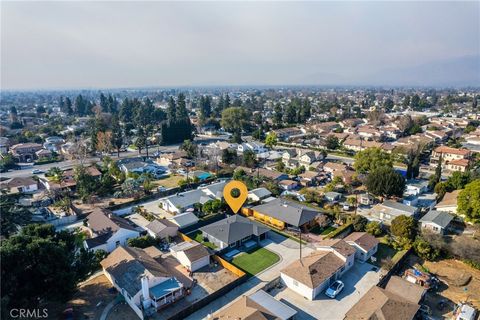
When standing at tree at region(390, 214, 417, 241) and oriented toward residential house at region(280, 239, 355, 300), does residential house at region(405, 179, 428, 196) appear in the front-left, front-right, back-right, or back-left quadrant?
back-right

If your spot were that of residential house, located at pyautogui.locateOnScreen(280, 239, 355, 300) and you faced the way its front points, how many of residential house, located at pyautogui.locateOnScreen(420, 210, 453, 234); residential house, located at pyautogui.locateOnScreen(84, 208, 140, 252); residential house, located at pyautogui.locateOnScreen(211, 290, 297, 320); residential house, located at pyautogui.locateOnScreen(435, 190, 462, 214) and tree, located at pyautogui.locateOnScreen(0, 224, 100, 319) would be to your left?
2

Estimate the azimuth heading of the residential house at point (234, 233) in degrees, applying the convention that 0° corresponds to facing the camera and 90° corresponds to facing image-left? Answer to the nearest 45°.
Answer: approximately 315°

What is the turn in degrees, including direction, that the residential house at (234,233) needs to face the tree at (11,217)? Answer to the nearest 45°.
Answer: approximately 135° to its right

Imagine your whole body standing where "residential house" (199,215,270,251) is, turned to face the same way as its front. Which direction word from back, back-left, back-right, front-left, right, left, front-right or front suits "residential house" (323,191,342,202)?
left

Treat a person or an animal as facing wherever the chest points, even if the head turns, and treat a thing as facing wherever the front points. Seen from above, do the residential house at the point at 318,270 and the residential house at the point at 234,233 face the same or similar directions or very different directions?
same or similar directions

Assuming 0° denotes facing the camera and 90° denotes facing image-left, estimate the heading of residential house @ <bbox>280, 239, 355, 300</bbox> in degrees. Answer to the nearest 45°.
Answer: approximately 315°

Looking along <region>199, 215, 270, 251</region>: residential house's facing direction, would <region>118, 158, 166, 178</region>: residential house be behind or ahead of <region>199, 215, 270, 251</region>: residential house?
behind

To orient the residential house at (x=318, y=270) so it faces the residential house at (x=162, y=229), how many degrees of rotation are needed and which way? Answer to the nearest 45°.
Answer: approximately 135° to its right

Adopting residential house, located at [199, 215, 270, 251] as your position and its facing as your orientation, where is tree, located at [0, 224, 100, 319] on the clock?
The tree is roughly at 3 o'clock from the residential house.

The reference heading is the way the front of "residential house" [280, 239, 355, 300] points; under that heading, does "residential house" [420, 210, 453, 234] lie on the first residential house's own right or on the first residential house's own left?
on the first residential house's own left

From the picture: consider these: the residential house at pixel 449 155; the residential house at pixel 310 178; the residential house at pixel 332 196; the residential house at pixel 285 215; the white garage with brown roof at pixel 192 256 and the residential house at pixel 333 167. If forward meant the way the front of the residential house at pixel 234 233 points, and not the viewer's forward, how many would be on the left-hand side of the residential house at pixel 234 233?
5

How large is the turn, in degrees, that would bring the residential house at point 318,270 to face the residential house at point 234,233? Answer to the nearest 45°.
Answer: approximately 180°

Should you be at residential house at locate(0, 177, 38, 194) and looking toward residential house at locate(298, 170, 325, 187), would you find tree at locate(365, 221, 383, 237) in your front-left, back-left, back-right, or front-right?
front-right

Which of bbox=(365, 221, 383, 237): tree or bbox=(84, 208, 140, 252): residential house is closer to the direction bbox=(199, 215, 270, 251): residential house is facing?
the tree

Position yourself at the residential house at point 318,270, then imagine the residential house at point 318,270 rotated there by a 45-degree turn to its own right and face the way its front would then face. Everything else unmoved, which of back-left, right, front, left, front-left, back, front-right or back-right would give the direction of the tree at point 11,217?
right

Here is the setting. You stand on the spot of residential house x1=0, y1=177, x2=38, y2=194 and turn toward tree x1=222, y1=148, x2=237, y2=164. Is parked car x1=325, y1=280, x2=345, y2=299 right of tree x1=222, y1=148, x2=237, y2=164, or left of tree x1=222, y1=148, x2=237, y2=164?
right

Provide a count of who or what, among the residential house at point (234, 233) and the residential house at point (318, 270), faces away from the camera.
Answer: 0
